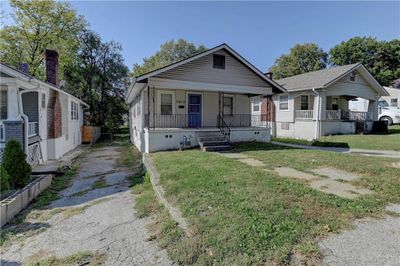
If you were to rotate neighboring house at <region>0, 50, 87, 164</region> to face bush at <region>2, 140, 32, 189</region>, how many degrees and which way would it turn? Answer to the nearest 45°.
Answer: approximately 45° to its left

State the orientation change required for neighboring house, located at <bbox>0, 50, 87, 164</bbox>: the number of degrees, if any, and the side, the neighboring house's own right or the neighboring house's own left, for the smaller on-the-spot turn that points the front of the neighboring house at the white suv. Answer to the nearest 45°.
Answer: approximately 135° to the neighboring house's own left

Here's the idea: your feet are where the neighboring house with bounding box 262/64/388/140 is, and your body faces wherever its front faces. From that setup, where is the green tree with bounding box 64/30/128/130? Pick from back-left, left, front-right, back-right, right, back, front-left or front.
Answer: back-right

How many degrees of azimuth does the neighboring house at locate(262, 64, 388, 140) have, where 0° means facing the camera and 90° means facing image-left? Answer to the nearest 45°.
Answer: approximately 315°

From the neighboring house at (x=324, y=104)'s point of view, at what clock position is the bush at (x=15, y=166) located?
The bush is roughly at 2 o'clock from the neighboring house.

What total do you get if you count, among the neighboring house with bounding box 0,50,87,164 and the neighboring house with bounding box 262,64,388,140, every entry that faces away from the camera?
0

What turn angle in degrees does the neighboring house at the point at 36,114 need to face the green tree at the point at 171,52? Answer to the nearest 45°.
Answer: approximately 180°

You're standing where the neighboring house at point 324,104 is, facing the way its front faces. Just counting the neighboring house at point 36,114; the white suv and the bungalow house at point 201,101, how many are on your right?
2

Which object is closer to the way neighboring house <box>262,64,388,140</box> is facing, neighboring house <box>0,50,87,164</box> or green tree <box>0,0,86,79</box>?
the neighboring house

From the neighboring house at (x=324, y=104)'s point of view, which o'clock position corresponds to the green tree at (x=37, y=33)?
The green tree is roughly at 4 o'clock from the neighboring house.

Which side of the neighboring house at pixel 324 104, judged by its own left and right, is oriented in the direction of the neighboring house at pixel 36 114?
right

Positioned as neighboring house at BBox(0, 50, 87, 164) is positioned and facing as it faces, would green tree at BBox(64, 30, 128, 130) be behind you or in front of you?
behind

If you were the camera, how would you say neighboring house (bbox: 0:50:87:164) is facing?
facing the viewer and to the left of the viewer

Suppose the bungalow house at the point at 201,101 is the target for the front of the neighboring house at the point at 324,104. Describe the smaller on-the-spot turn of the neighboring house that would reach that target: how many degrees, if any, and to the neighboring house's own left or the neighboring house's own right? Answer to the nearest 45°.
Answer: approximately 90° to the neighboring house's own right
